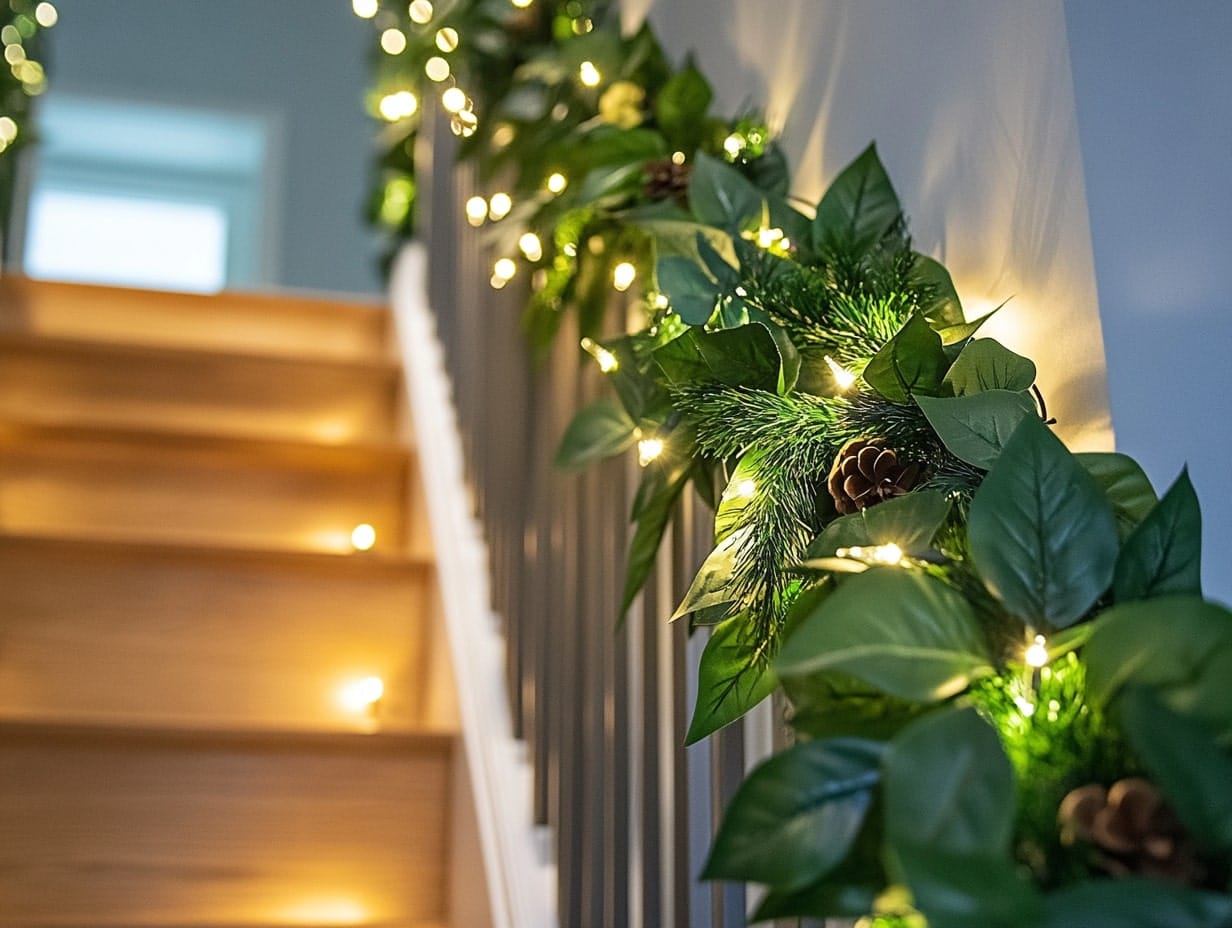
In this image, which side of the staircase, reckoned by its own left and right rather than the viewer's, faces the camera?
front
